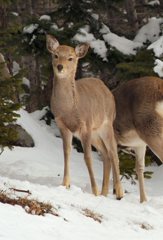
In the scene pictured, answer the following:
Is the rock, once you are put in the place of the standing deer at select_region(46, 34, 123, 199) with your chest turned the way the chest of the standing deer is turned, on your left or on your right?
on your right

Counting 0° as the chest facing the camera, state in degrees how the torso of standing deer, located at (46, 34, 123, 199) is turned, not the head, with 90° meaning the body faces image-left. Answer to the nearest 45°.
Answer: approximately 45°

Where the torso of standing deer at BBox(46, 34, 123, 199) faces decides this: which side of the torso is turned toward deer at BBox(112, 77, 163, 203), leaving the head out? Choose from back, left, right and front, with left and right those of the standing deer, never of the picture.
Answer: back
